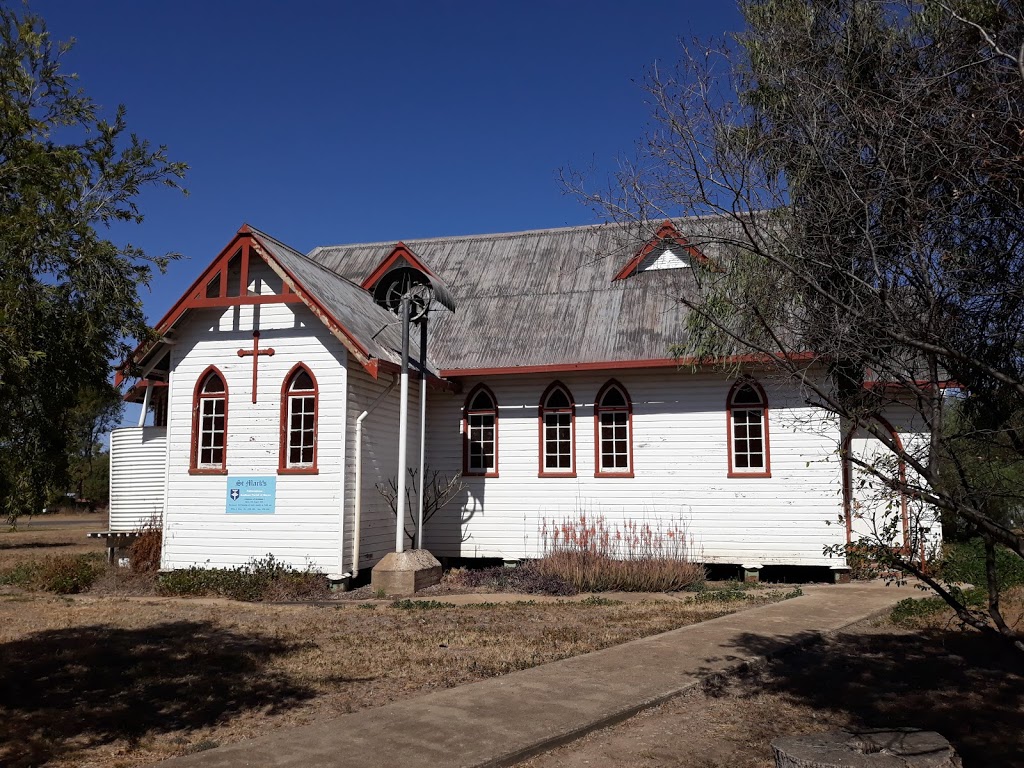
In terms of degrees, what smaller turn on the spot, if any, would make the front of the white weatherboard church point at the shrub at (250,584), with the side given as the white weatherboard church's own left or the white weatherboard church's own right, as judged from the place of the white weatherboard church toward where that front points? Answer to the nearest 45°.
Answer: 0° — it already faces it

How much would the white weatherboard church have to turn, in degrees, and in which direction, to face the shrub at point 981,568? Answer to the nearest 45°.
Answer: approximately 135° to its left

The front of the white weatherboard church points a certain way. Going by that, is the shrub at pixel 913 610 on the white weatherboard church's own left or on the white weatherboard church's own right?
on the white weatherboard church's own left

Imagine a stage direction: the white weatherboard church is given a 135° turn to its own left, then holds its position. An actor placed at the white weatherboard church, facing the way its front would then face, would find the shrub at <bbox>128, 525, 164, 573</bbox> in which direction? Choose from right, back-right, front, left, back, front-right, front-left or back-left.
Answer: back

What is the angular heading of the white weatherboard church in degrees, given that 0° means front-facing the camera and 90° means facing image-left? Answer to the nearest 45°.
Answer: approximately 45°
